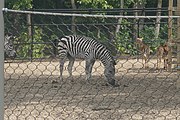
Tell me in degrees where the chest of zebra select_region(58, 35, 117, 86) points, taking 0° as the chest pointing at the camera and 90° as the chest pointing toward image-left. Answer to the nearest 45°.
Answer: approximately 270°

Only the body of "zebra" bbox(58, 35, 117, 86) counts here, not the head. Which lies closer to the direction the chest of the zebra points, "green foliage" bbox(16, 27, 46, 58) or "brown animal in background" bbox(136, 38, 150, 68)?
the brown animal in background

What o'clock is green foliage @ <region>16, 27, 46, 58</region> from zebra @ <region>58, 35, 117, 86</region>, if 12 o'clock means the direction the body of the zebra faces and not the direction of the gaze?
The green foliage is roughly at 8 o'clock from the zebra.

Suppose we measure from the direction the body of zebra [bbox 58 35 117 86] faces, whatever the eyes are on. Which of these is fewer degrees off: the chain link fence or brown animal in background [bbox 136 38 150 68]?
the brown animal in background

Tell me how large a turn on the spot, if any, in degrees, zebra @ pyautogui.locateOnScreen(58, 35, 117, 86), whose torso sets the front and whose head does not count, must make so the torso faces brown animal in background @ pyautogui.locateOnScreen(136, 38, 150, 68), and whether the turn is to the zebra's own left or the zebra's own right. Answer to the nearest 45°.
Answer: approximately 45° to the zebra's own left

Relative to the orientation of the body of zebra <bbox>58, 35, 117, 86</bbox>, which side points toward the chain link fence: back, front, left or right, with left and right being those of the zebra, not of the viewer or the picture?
right

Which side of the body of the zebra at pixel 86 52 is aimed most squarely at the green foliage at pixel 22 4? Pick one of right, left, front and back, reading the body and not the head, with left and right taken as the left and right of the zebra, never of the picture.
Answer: left
